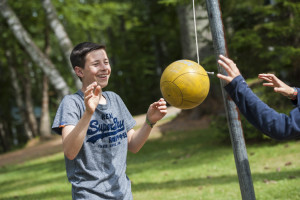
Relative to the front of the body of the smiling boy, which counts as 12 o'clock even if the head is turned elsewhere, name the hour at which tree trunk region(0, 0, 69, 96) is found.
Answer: The tree trunk is roughly at 7 o'clock from the smiling boy.

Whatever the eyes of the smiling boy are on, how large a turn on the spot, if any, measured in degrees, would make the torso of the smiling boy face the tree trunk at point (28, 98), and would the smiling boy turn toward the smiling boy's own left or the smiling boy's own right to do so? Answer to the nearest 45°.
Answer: approximately 135° to the smiling boy's own left

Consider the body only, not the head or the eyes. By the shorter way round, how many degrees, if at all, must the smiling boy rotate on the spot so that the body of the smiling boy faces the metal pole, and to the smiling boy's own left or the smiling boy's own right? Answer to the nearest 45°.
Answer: approximately 45° to the smiling boy's own left

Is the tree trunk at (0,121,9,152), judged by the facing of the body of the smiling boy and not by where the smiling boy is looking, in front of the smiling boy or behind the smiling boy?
behind

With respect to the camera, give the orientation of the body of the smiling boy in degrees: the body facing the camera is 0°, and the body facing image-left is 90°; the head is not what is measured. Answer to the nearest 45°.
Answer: approximately 315°

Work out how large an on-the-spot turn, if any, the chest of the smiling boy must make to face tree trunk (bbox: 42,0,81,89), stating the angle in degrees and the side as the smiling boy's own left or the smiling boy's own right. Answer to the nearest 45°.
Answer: approximately 135° to the smiling boy's own left

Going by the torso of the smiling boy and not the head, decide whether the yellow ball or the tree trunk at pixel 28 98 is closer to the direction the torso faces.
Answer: the yellow ball

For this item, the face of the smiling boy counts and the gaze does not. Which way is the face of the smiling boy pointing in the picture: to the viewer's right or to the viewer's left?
to the viewer's right

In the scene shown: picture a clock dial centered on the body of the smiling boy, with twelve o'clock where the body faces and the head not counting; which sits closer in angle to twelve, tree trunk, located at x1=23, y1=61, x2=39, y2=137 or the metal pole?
the metal pole

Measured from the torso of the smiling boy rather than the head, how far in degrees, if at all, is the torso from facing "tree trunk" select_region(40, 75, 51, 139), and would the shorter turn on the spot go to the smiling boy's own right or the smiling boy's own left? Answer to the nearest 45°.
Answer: approximately 135° to the smiling boy's own left

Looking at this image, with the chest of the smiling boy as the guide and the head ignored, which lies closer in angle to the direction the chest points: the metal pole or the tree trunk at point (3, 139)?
the metal pole
